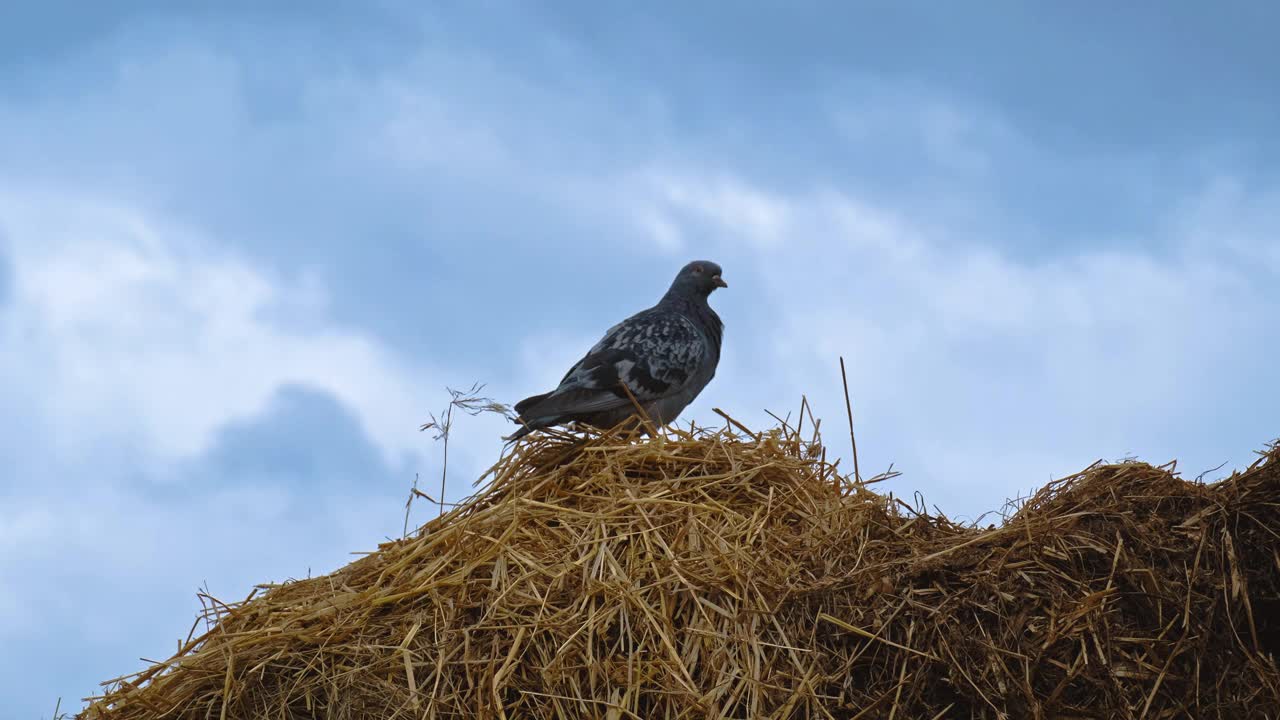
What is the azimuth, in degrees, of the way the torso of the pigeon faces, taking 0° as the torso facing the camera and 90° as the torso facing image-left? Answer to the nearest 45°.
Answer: approximately 270°
